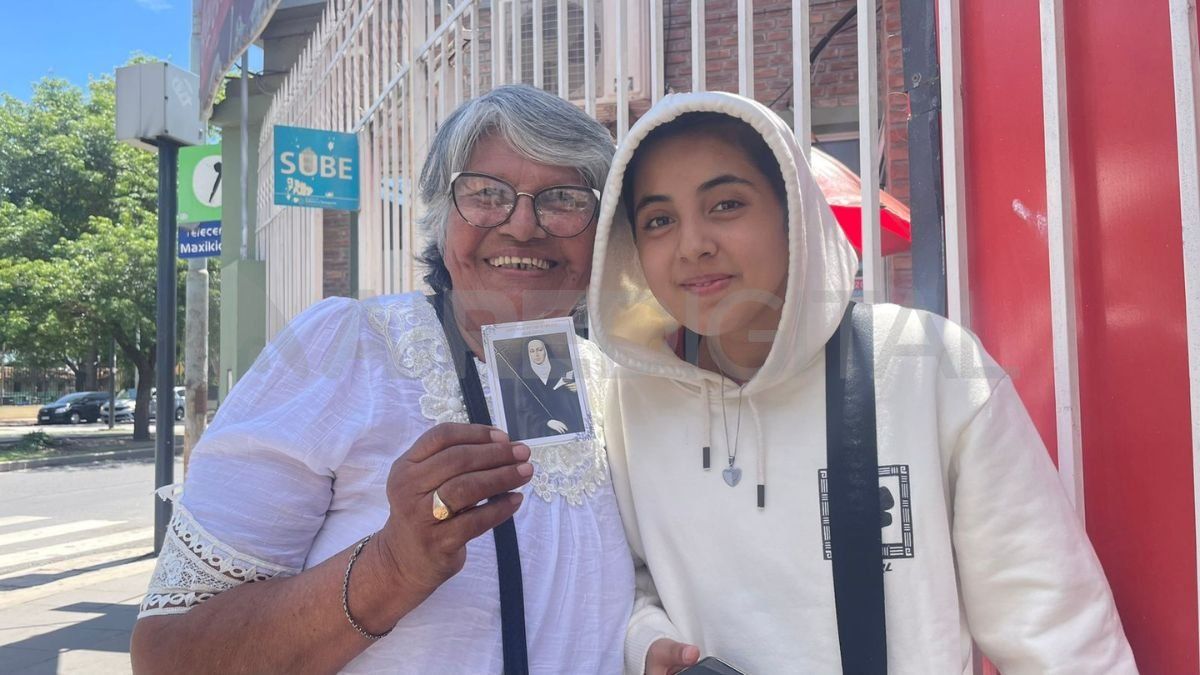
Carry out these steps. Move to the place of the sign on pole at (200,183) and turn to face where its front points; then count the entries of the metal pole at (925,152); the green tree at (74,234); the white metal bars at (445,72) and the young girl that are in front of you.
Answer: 3

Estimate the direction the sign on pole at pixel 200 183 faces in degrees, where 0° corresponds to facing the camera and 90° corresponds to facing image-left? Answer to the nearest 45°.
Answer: approximately 0°

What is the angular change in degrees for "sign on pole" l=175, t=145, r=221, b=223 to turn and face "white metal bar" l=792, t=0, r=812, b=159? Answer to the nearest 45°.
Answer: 0° — it already faces it

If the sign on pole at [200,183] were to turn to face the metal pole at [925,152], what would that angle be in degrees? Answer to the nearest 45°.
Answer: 0° — it already faces it
